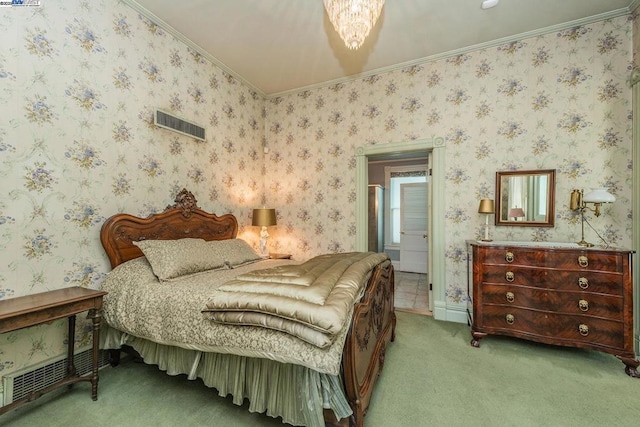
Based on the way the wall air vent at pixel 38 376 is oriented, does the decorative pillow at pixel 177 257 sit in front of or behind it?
in front

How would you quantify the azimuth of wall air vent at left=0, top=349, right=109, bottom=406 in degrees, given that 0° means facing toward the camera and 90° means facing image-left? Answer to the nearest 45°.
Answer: approximately 315°

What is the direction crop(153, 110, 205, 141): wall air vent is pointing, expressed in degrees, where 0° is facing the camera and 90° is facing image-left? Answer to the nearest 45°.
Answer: approximately 315°

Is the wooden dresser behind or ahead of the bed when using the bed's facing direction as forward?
ahead

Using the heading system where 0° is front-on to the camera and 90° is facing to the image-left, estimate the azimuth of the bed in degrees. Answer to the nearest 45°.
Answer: approximately 315°

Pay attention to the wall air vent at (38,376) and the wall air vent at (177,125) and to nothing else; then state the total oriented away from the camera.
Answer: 0

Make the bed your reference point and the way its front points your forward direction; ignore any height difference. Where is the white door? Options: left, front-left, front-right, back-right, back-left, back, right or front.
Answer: left

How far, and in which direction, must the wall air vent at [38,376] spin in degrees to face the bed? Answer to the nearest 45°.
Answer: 0° — it already faces it

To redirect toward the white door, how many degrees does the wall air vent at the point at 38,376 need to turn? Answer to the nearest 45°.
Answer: approximately 45° to its left
